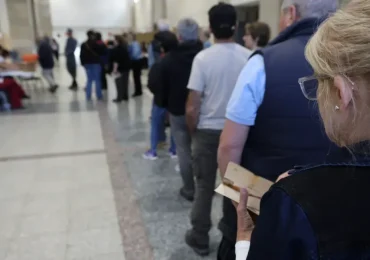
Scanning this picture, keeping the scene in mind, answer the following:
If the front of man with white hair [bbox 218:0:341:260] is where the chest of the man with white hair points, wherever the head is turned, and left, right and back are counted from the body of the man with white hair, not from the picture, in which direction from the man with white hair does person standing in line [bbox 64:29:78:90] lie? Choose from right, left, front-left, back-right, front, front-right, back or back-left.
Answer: front

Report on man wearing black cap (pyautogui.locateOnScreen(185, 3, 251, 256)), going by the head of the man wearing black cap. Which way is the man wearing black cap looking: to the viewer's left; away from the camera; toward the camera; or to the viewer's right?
away from the camera

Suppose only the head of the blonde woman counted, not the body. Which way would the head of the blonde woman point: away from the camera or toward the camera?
away from the camera

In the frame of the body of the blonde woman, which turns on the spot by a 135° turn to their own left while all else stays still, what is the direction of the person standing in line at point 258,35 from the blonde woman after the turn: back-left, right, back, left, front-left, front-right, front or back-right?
back

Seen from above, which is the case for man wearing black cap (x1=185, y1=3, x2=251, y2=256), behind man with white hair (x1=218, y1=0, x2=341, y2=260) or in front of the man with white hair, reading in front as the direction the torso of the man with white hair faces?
in front

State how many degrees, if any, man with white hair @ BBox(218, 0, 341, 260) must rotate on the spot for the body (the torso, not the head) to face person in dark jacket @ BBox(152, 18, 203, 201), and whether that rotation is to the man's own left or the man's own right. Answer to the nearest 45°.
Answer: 0° — they already face them

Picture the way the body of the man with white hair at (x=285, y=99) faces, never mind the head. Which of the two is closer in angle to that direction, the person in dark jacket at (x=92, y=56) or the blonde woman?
the person in dark jacket

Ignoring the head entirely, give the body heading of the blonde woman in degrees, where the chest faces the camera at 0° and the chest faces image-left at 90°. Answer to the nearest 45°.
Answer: approximately 135°

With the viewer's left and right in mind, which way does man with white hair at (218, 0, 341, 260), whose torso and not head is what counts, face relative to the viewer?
facing away from the viewer and to the left of the viewer

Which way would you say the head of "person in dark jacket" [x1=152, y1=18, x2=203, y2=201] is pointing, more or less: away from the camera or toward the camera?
away from the camera

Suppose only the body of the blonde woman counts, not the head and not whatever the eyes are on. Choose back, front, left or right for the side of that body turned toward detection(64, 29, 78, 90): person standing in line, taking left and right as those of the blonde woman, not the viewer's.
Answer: front
